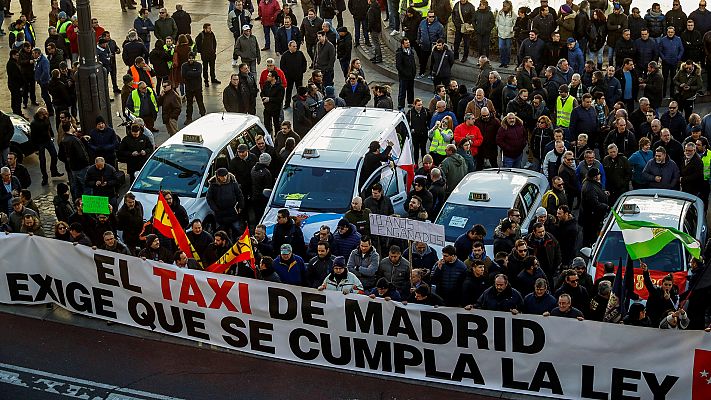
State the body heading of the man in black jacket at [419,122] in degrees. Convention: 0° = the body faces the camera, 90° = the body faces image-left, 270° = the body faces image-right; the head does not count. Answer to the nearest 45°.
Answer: approximately 0°

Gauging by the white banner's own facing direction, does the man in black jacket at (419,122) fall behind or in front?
behind

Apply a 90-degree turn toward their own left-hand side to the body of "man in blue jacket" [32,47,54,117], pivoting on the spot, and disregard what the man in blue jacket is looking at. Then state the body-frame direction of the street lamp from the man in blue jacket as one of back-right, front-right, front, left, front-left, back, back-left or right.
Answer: front-right

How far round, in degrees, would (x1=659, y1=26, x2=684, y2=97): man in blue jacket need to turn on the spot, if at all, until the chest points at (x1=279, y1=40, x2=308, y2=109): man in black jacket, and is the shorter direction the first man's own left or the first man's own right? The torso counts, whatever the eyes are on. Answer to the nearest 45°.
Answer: approximately 90° to the first man's own right

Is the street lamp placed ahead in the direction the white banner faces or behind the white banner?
behind

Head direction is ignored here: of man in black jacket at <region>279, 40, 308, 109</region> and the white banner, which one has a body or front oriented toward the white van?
the man in black jacket

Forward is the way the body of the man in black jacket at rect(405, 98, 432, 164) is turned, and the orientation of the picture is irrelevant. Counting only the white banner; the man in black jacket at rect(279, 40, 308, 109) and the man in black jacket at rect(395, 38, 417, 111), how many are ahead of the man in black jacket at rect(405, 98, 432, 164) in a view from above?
1
